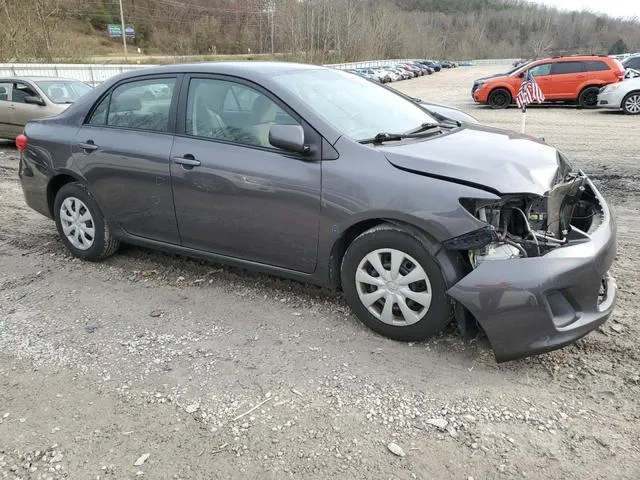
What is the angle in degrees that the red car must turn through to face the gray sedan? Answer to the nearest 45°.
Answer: approximately 90° to its left

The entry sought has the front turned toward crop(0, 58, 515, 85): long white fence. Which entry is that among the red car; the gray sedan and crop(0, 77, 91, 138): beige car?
the red car

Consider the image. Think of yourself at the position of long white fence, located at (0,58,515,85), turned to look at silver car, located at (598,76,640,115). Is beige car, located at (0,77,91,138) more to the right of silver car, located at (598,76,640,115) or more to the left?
right

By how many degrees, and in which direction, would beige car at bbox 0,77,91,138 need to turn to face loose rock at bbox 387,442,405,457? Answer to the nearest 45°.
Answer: approximately 45° to its right

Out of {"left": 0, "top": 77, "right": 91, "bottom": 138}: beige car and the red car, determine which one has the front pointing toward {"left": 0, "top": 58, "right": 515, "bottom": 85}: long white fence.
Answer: the red car

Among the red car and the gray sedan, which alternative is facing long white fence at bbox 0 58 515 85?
the red car

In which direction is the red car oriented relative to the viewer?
to the viewer's left

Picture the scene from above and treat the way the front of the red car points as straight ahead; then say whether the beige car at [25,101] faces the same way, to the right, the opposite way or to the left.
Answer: the opposite way
